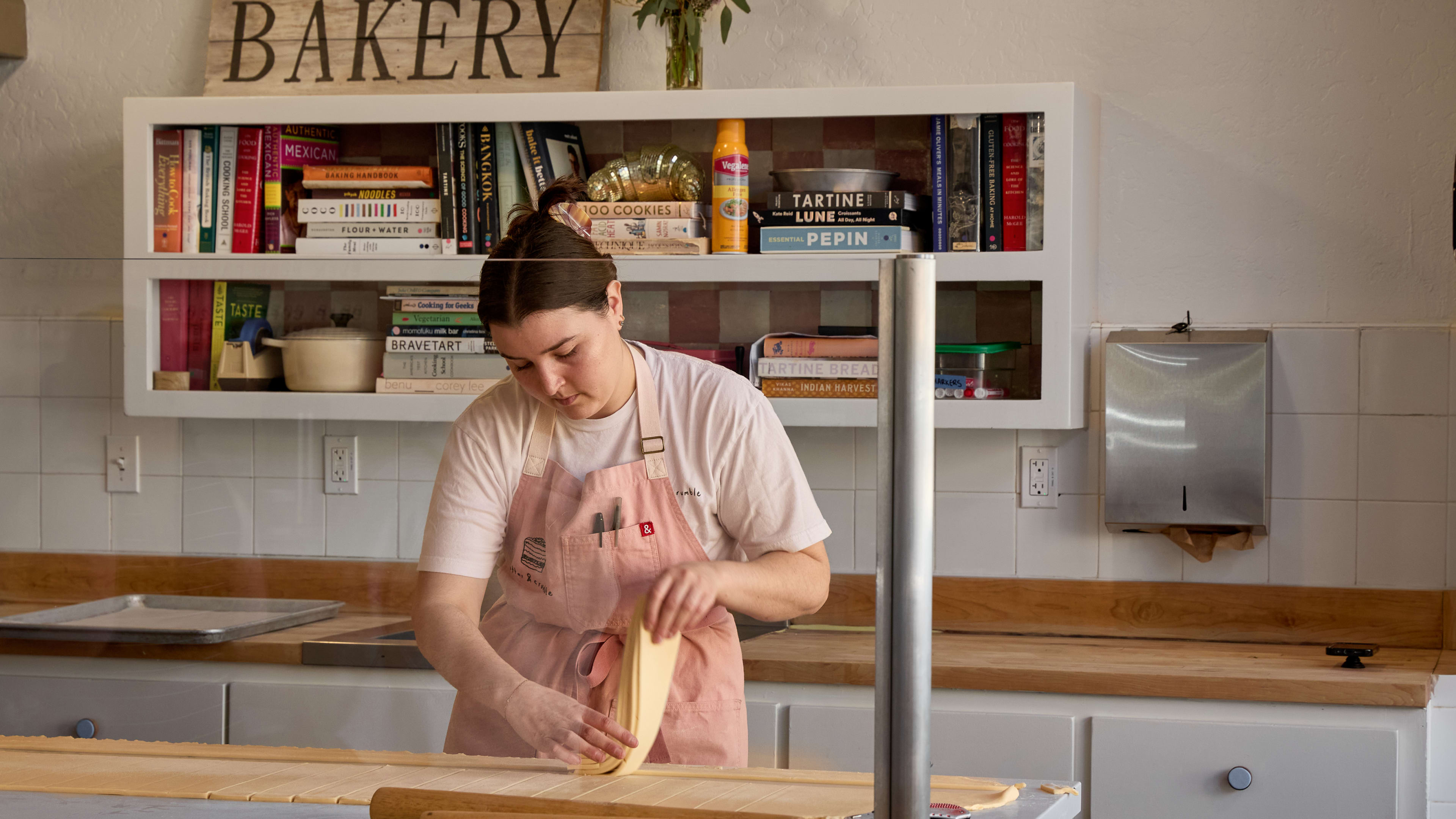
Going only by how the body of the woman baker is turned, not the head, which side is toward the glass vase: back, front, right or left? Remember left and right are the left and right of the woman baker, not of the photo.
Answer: back

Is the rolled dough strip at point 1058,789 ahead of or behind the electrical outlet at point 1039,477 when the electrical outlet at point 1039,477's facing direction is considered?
ahead

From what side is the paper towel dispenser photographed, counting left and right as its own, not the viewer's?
front

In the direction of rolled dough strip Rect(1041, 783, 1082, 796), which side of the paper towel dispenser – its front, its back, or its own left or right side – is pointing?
front

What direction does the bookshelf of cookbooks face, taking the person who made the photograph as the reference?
facing the viewer

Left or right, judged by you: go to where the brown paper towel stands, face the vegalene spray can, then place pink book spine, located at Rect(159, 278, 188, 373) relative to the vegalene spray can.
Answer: left

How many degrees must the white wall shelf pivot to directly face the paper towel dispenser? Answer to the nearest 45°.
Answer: approximately 90° to its left

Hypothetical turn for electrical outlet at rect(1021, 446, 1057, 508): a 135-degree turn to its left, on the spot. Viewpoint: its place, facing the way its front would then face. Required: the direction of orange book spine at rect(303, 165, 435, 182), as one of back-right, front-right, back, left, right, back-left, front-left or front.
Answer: back-left

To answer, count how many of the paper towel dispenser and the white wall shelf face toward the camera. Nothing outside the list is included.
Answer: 2
